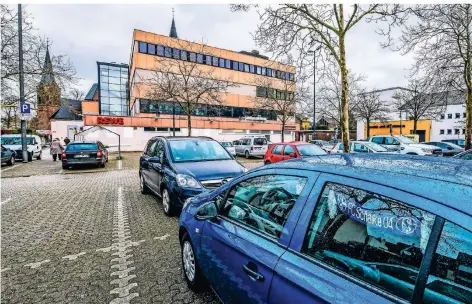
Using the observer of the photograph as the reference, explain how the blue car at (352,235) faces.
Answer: facing away from the viewer and to the left of the viewer

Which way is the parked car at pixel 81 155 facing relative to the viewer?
away from the camera

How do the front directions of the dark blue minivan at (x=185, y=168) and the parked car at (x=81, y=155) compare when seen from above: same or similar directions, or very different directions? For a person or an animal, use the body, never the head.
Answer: very different directions

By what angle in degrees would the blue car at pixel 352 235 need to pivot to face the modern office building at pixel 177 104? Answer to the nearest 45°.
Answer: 0° — it already faces it

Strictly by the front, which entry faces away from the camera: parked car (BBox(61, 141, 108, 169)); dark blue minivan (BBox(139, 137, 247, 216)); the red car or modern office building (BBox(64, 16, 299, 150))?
the parked car

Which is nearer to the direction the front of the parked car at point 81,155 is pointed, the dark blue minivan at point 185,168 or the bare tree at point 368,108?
the bare tree

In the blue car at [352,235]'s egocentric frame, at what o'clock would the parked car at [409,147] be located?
The parked car is roughly at 2 o'clock from the blue car.

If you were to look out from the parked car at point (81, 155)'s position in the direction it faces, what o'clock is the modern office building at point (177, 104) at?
The modern office building is roughly at 1 o'clock from the parked car.
